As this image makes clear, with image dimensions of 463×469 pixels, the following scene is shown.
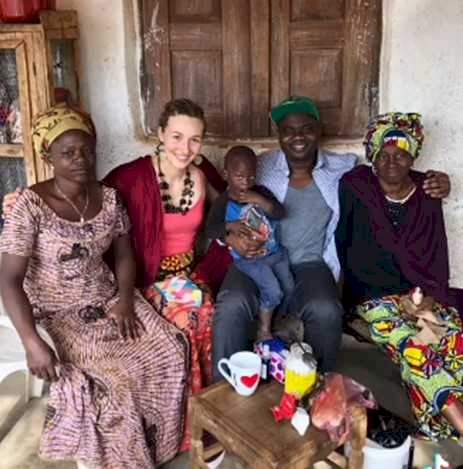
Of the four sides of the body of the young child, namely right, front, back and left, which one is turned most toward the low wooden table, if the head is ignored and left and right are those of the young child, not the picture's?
front

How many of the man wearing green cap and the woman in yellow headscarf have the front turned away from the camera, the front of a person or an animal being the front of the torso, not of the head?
0

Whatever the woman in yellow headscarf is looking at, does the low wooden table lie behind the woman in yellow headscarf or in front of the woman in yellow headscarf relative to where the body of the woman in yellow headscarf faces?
in front

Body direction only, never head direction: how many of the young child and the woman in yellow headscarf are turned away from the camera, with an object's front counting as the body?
0

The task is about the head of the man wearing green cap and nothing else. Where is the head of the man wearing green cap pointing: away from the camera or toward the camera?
toward the camera

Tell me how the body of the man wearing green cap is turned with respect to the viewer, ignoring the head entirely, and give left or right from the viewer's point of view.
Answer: facing the viewer

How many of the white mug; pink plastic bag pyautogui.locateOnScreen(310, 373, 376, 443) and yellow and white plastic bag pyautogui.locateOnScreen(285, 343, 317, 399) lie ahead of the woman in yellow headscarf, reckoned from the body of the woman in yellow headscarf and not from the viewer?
3

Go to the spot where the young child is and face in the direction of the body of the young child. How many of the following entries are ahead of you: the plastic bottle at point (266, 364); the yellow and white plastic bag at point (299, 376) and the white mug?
3

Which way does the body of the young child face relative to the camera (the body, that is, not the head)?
toward the camera

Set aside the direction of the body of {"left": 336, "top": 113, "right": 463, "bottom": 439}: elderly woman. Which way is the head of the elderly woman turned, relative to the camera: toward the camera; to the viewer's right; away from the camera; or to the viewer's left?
toward the camera

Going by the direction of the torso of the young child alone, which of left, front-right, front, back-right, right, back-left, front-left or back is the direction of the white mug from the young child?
front

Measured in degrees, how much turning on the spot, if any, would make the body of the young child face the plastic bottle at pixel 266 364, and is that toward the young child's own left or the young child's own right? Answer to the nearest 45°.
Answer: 0° — they already face it

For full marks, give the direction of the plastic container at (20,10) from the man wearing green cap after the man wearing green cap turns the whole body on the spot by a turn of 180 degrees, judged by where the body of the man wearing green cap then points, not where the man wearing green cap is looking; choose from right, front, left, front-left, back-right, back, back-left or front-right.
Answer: left

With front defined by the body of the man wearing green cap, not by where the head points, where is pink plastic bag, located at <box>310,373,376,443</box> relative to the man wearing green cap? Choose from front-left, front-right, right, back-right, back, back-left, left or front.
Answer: front

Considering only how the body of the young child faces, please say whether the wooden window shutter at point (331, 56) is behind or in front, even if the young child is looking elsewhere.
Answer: behind
